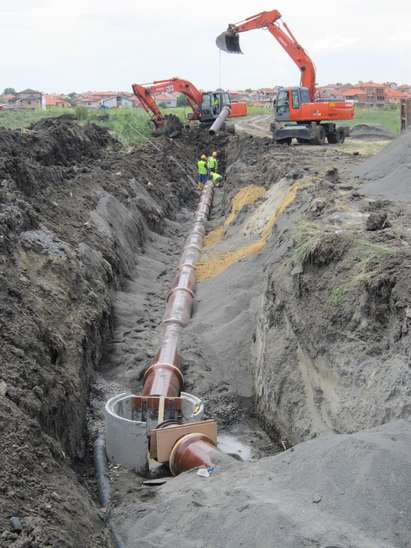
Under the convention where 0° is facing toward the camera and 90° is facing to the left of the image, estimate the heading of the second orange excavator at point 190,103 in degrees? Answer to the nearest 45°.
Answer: approximately 90°

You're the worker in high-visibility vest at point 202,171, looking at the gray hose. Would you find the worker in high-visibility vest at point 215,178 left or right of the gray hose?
left

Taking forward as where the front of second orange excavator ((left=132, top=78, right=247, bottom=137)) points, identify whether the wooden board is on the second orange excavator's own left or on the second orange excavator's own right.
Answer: on the second orange excavator's own left

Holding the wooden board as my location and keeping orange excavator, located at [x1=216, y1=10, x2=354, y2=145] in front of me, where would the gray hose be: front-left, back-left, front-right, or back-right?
back-left

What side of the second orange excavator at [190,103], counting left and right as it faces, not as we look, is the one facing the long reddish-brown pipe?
left

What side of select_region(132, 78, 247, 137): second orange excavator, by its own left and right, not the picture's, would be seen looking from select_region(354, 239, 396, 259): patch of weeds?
left

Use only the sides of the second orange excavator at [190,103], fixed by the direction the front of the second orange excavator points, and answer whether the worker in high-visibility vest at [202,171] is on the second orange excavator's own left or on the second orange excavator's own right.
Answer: on the second orange excavator's own left
